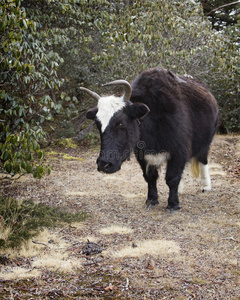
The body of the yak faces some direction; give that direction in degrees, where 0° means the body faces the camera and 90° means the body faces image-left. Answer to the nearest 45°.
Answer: approximately 45°
